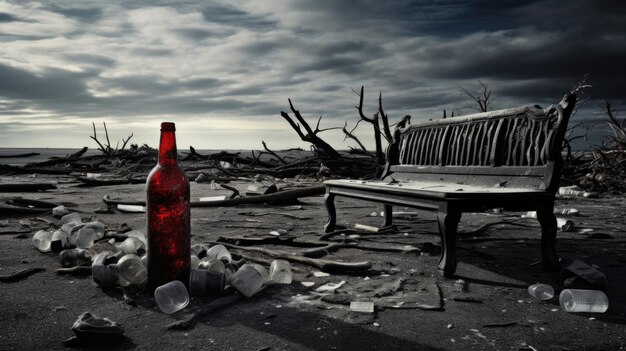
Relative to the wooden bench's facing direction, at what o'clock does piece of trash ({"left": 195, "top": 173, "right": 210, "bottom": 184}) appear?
The piece of trash is roughly at 3 o'clock from the wooden bench.

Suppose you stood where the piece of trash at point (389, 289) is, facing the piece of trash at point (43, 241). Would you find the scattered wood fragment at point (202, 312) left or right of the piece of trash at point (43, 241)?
left

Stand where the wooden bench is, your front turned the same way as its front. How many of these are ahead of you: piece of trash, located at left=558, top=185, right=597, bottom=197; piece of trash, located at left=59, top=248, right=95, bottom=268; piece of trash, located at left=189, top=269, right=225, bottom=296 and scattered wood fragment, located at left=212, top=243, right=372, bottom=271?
3

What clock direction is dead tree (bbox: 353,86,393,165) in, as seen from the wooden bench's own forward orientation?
The dead tree is roughly at 4 o'clock from the wooden bench.

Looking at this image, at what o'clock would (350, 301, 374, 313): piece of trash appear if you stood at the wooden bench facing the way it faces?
The piece of trash is roughly at 11 o'clock from the wooden bench.

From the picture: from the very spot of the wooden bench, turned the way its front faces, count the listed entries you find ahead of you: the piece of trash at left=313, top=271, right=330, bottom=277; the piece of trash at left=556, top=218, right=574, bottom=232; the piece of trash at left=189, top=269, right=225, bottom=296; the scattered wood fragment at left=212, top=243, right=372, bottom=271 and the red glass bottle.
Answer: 4

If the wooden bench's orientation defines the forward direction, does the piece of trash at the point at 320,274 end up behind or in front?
in front

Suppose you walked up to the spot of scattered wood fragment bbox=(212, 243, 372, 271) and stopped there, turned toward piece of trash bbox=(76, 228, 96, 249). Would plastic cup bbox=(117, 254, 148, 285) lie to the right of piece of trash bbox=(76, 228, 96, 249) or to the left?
left

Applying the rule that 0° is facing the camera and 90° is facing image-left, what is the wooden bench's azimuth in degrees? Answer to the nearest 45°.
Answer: approximately 45°

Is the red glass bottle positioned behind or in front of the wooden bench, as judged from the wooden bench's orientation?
in front
